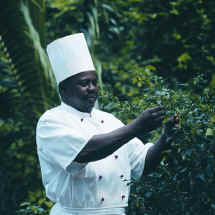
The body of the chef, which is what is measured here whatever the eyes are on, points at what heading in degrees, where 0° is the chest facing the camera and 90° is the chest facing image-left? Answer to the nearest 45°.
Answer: approximately 315°
